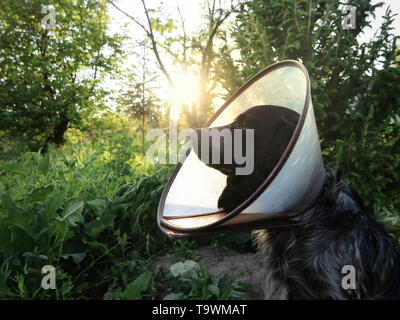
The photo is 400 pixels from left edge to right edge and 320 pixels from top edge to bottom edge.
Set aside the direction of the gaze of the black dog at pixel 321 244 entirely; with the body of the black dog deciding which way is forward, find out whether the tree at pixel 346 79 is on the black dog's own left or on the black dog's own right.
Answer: on the black dog's own right

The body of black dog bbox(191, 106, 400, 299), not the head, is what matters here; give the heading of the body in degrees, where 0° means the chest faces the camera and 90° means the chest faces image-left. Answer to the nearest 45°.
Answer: approximately 90°

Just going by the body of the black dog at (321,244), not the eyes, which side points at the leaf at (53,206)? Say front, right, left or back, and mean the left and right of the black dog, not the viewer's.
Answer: front

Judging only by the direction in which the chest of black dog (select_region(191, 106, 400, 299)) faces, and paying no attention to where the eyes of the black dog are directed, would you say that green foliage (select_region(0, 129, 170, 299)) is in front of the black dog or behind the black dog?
in front

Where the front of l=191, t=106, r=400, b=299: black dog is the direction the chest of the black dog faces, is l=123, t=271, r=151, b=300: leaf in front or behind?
in front

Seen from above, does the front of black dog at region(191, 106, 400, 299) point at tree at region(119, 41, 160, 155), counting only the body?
no

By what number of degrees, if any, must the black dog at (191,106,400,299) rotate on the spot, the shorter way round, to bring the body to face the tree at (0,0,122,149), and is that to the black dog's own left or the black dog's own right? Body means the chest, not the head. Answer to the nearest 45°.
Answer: approximately 45° to the black dog's own right

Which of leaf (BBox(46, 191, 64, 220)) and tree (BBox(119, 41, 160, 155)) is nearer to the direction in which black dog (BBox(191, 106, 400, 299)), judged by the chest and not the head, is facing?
the leaf

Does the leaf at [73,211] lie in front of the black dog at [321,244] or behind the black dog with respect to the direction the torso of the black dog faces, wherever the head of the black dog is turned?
in front
